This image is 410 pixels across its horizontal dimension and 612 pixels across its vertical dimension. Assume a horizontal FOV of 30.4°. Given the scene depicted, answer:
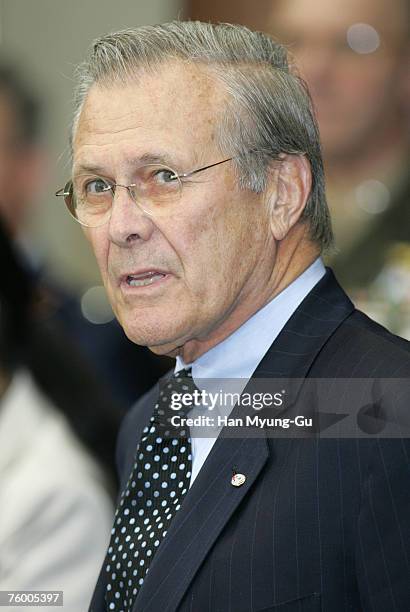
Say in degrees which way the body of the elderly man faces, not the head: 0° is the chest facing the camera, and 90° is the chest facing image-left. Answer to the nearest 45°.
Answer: approximately 45°

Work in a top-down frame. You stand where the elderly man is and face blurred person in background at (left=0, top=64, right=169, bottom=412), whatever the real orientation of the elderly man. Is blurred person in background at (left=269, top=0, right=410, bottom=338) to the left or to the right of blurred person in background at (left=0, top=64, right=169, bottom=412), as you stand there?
right

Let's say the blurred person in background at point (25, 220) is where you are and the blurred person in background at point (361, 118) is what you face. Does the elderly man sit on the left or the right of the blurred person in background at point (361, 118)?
right

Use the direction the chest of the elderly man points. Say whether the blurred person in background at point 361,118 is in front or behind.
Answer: behind

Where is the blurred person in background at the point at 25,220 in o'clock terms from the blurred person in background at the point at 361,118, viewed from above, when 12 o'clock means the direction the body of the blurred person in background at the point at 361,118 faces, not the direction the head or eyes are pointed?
the blurred person in background at the point at 25,220 is roughly at 2 o'clock from the blurred person in background at the point at 361,118.
